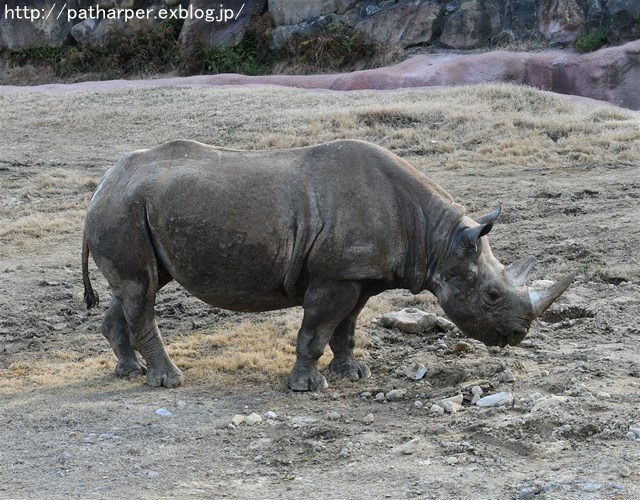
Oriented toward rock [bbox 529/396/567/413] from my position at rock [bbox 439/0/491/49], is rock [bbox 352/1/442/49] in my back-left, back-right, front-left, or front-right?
back-right

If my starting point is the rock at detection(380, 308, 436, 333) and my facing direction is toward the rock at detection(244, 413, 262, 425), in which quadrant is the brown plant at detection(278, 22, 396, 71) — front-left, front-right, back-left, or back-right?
back-right

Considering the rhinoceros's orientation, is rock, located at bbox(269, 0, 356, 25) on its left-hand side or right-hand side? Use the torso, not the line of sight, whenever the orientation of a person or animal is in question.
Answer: on its left

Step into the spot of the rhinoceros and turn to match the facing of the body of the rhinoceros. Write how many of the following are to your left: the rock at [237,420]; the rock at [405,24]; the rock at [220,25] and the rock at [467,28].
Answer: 3

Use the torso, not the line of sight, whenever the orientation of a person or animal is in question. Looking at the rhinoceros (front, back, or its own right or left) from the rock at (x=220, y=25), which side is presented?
left

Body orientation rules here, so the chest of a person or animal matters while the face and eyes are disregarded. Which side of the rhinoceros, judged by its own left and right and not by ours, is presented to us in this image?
right

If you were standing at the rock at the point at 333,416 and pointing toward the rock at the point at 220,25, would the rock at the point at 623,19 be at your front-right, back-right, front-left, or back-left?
front-right

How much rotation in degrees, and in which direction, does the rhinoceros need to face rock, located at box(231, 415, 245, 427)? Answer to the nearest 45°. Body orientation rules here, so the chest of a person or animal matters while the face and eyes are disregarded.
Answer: approximately 135° to its right

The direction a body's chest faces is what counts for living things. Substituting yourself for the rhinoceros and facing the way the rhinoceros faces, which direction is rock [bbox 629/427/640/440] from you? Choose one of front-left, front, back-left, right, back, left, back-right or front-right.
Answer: front-right

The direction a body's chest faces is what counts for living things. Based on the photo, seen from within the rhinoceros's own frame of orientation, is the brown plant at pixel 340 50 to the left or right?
on its left

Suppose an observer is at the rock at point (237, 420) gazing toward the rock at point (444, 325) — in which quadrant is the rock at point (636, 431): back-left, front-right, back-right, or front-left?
front-right

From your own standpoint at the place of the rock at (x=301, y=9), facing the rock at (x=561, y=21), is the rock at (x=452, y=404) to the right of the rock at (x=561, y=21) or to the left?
right

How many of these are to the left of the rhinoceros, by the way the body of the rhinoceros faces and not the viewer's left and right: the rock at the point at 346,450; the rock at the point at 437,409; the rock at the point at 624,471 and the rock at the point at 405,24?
1

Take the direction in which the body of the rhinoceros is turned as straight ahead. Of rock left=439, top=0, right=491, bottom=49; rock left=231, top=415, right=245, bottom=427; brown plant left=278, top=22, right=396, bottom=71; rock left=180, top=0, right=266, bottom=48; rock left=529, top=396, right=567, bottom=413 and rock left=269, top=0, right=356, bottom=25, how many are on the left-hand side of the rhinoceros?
4

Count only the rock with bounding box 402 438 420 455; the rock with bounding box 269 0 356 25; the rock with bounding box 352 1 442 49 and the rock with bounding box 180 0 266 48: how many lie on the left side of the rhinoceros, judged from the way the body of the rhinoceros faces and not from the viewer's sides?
3

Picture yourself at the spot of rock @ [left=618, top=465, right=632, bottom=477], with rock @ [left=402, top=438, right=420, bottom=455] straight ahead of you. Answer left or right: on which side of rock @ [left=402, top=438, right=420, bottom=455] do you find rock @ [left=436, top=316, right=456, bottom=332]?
right
